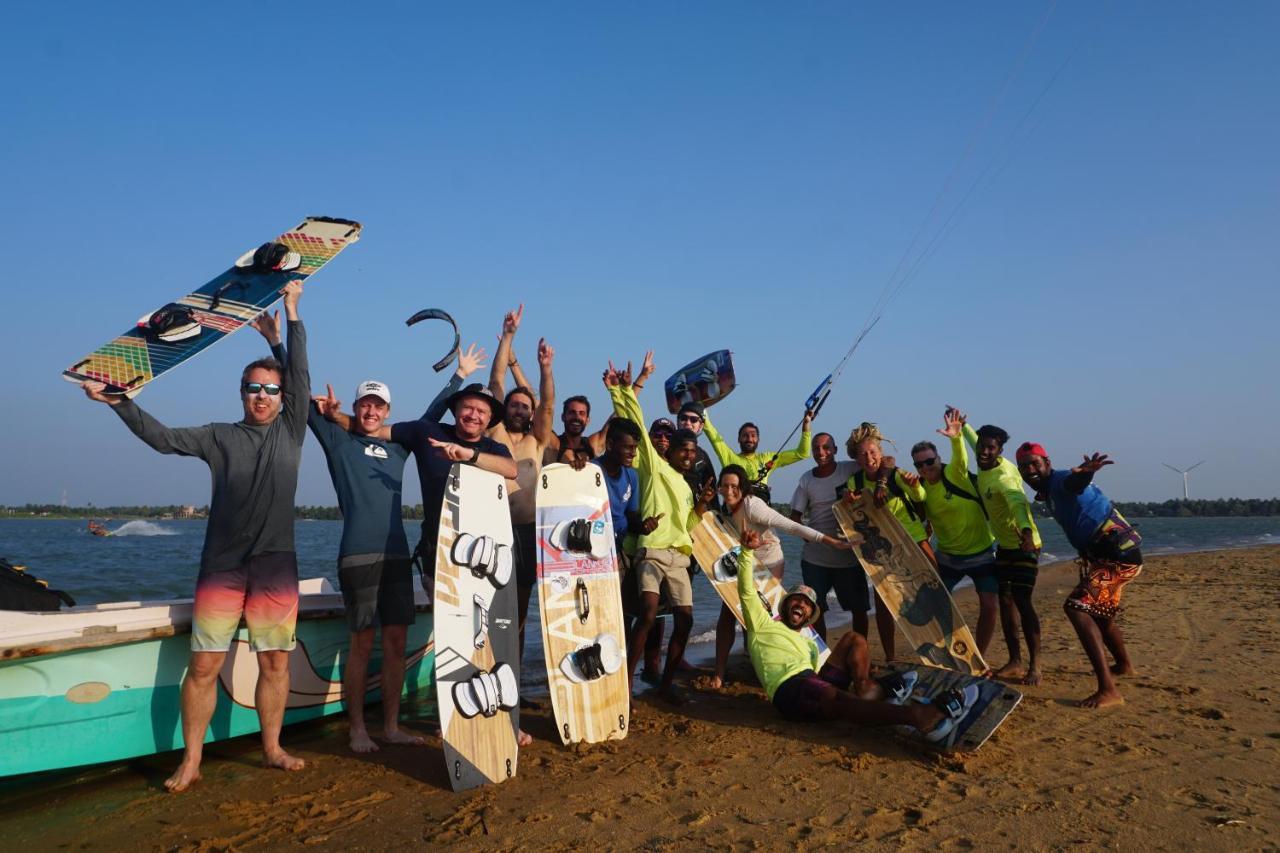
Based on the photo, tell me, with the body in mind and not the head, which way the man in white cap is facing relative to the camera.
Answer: toward the camera

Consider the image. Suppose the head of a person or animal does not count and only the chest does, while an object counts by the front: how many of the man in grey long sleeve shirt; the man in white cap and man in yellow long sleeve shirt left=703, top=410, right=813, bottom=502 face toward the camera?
3

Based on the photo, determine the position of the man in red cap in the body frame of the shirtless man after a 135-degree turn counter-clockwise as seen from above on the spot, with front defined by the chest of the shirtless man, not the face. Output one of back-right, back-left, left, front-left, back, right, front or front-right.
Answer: front-right

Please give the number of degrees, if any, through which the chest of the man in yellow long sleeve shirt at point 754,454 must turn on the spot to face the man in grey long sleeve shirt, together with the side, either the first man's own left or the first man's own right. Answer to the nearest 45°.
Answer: approximately 45° to the first man's own right

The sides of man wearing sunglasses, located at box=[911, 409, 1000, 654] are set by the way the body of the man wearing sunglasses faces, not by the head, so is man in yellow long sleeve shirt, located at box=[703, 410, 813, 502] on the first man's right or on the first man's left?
on the first man's right

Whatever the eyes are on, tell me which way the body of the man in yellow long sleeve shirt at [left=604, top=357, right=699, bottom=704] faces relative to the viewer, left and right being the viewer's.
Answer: facing the viewer and to the right of the viewer

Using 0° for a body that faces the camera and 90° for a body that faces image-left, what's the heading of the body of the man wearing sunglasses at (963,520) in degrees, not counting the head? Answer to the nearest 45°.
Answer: approximately 45°

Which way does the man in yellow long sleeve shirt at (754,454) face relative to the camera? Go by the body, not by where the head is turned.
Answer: toward the camera

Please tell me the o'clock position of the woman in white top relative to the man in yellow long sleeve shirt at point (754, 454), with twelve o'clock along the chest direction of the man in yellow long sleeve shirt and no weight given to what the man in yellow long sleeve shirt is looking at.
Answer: The woman in white top is roughly at 12 o'clock from the man in yellow long sleeve shirt.
